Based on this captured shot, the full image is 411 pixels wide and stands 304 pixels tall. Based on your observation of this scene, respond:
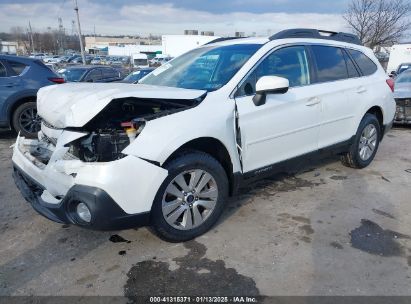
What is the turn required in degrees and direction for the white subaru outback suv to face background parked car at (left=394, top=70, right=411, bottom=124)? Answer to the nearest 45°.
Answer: approximately 180°

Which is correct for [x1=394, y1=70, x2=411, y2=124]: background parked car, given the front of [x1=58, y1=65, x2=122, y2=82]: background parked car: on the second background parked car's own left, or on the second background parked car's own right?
on the second background parked car's own left

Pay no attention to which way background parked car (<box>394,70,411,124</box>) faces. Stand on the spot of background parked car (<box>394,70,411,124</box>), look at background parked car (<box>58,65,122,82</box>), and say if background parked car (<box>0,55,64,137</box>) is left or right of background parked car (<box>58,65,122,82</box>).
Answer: left

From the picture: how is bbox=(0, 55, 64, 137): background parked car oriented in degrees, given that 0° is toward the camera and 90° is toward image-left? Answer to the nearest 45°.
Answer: approximately 90°

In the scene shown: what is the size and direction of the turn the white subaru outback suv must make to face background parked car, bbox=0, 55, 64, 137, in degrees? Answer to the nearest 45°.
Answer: approximately 90° to its right

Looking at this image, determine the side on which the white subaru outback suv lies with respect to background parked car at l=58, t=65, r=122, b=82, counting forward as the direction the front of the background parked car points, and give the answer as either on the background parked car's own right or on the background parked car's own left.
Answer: on the background parked car's own left

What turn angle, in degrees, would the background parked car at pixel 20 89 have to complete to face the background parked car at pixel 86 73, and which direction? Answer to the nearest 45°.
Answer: approximately 90° to its right

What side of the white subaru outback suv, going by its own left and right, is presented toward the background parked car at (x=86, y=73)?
right
